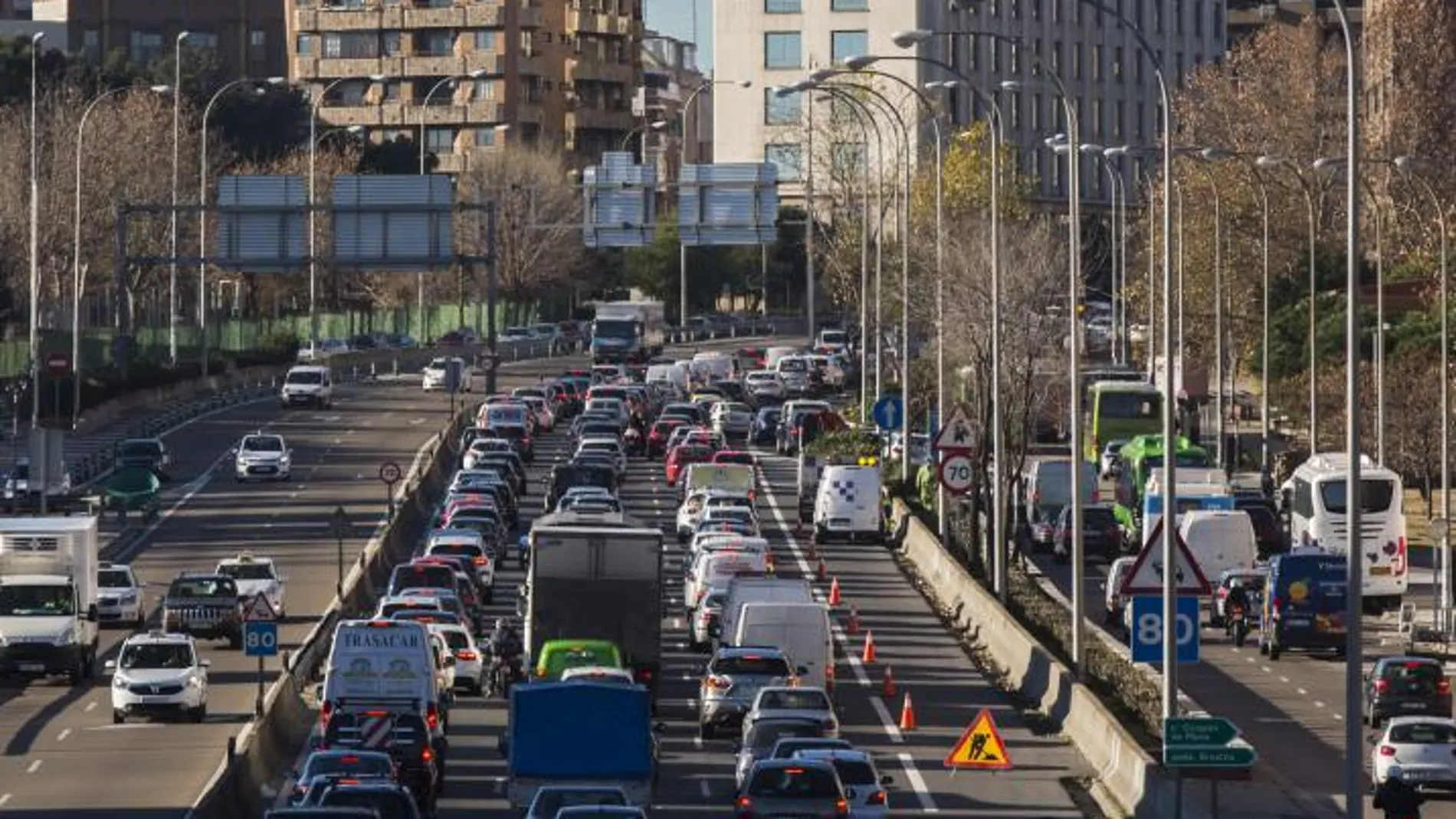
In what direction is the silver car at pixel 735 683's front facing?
away from the camera

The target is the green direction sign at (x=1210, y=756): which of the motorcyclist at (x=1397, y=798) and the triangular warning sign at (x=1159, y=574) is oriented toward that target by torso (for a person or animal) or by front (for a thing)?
the triangular warning sign

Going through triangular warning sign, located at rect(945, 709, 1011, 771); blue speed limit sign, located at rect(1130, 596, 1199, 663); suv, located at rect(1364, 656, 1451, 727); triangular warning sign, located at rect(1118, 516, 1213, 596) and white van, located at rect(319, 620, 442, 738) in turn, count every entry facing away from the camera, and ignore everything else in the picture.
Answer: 2

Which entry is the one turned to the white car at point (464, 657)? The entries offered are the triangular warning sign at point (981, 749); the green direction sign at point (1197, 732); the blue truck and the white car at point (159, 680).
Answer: the blue truck

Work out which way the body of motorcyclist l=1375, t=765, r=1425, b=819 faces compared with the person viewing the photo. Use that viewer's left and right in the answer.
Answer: facing away from the viewer

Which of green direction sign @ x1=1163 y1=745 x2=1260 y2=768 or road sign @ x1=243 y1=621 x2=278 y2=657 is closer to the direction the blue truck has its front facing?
the road sign

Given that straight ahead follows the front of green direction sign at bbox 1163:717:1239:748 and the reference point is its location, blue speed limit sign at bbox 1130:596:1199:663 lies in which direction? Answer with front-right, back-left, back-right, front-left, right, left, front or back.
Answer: back

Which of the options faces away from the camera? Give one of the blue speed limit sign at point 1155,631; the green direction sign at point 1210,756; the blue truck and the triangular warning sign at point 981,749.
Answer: the blue truck

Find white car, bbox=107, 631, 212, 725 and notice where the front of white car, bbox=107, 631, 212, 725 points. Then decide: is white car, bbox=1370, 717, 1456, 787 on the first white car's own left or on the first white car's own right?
on the first white car's own left

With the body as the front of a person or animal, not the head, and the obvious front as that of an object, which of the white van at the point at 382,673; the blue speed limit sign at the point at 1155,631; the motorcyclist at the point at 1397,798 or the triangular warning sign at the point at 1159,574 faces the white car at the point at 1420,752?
the motorcyclist

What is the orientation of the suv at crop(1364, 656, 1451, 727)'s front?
away from the camera
